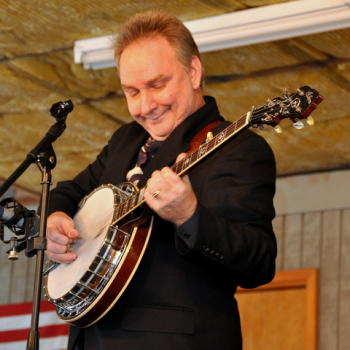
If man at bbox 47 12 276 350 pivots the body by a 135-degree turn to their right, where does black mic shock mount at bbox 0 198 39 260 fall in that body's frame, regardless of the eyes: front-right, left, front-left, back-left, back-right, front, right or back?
left

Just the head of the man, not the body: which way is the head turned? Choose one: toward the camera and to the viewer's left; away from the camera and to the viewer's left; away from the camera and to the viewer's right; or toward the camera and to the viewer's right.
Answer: toward the camera and to the viewer's left

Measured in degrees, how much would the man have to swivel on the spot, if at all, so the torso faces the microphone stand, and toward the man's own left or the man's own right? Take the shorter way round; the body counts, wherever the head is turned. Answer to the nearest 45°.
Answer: approximately 45° to the man's own right

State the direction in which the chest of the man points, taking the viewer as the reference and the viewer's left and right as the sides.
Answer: facing the viewer and to the left of the viewer
